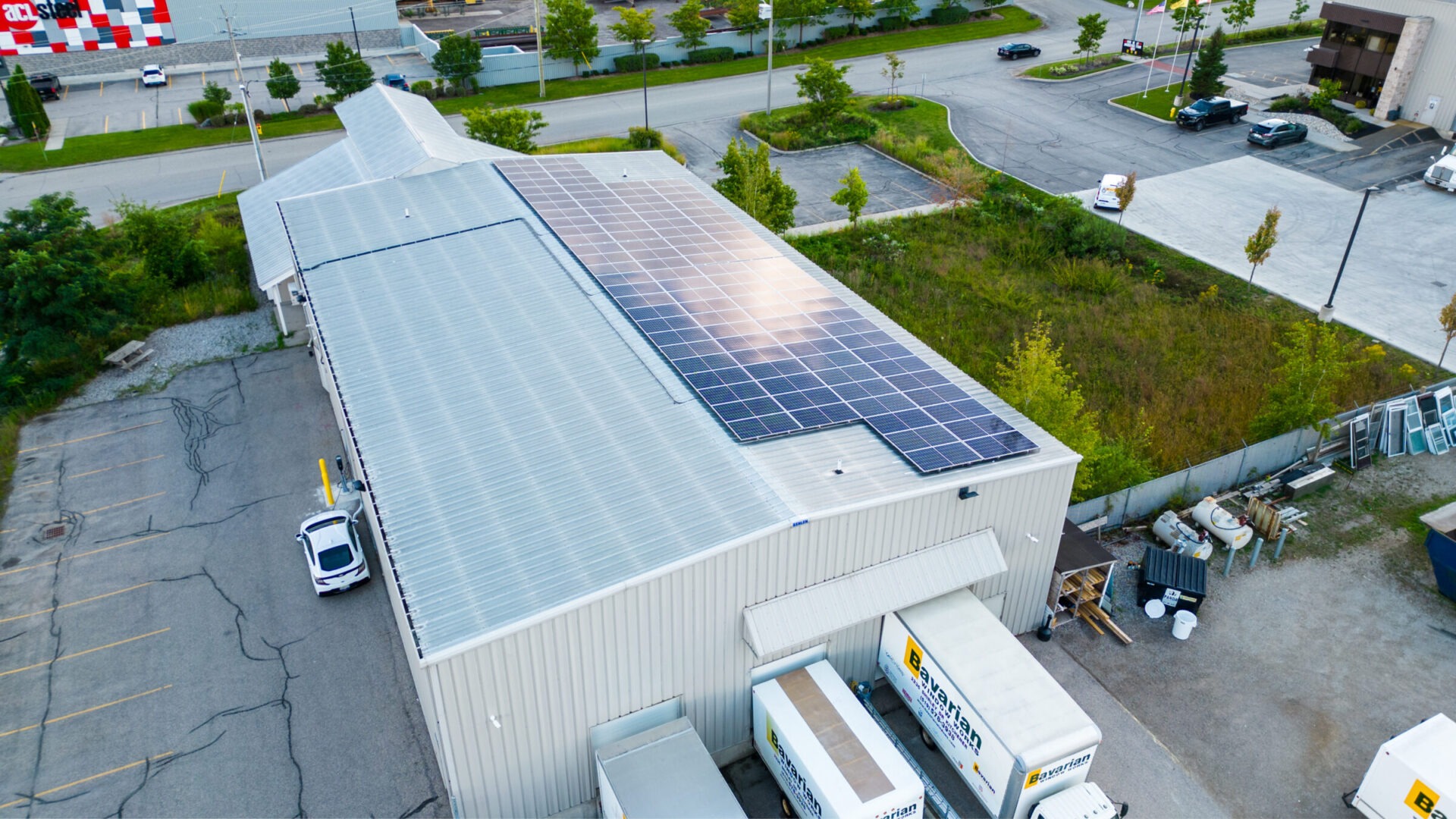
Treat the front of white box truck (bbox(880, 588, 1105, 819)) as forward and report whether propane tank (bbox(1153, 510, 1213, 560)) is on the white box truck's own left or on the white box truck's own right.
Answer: on the white box truck's own left

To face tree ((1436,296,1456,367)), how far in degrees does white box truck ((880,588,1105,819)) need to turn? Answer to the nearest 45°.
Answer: approximately 90° to its left

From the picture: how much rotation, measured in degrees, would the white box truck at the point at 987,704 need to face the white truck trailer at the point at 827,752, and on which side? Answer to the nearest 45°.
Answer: approximately 90° to its right

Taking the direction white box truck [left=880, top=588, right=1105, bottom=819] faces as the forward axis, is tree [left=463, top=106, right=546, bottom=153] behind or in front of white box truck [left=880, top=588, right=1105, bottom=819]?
behind

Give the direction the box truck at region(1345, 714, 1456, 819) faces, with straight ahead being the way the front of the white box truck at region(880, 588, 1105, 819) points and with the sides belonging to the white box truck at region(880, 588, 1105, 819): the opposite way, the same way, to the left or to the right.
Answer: the same way

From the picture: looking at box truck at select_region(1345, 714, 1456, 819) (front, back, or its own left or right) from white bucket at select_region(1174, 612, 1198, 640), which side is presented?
back

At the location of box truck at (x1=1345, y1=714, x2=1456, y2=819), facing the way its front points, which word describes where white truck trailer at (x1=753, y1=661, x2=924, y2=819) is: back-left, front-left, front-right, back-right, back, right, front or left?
right

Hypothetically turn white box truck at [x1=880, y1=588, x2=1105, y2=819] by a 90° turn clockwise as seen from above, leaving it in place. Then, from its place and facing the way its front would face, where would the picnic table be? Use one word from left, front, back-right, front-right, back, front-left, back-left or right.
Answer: front-right

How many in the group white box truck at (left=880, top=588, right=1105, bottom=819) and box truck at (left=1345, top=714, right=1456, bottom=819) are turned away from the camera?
0

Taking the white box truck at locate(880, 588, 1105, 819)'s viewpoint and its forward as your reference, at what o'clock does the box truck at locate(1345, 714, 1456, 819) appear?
The box truck is roughly at 10 o'clock from the white box truck.

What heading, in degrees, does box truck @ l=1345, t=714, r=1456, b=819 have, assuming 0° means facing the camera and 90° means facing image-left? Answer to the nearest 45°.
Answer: approximately 315°

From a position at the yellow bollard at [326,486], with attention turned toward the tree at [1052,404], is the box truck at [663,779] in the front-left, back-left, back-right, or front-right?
front-right

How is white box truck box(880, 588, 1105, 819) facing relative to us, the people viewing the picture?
facing the viewer and to the right of the viewer

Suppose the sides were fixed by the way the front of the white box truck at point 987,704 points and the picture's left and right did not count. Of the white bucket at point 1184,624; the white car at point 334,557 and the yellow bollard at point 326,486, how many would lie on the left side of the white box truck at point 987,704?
1

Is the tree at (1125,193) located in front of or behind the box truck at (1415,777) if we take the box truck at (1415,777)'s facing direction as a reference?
behind

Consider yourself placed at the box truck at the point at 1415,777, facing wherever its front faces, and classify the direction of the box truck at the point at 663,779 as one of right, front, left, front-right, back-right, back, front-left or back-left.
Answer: right

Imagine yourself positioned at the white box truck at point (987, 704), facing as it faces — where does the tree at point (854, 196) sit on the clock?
The tree is roughly at 7 o'clock from the white box truck.
